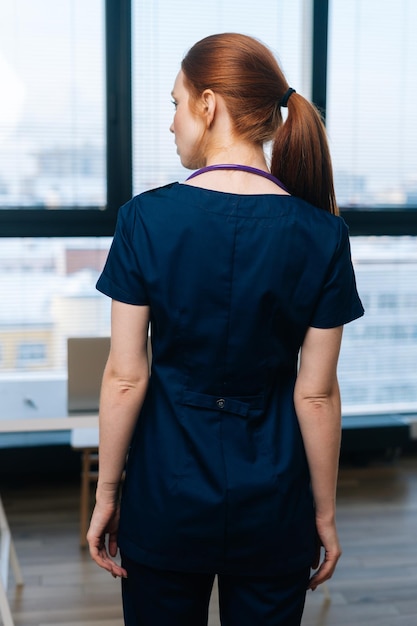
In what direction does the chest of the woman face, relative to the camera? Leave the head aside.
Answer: away from the camera

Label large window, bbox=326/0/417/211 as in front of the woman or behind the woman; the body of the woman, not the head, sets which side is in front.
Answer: in front

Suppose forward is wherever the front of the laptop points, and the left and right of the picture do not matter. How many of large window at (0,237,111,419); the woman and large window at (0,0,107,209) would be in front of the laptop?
2

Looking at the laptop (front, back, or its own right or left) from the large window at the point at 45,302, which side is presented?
front

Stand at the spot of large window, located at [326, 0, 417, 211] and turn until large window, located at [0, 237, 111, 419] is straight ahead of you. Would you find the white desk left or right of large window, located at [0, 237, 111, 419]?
left

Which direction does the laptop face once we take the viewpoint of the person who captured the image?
facing away from the viewer

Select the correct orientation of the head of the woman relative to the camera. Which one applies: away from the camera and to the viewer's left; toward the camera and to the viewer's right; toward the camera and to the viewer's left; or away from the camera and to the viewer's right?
away from the camera and to the viewer's left

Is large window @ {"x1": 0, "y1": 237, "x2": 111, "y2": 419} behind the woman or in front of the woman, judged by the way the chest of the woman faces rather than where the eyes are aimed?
in front
